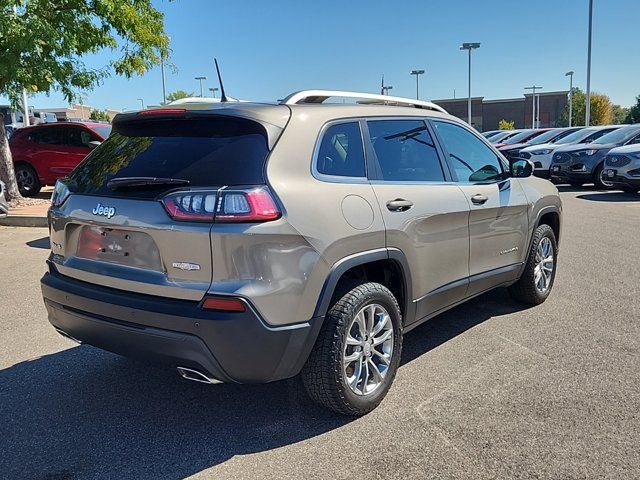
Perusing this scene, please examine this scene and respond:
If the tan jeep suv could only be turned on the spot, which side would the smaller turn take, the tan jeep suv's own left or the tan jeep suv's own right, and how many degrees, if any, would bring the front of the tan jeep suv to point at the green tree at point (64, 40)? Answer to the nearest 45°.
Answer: approximately 90° to the tan jeep suv's own left

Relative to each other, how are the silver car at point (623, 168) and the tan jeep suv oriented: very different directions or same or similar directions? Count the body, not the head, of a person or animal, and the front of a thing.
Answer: very different directions

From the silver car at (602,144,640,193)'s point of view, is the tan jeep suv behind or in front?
in front

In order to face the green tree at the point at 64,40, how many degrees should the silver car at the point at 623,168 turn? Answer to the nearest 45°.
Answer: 0° — it already faces it

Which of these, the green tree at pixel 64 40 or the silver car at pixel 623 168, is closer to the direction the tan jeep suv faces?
the silver car

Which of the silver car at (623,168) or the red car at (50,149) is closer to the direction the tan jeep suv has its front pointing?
the silver car

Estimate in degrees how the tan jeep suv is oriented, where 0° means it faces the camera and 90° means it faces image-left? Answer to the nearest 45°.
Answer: approximately 225°

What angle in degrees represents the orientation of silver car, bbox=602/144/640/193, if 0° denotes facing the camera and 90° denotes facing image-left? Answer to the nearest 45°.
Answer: approximately 45°

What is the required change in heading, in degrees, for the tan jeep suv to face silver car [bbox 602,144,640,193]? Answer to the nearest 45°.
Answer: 0° — it already faces it
